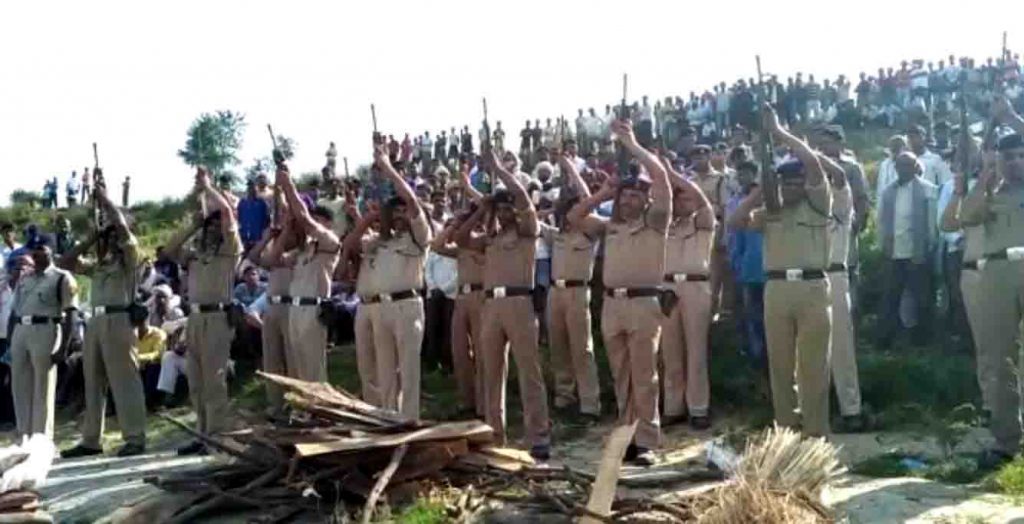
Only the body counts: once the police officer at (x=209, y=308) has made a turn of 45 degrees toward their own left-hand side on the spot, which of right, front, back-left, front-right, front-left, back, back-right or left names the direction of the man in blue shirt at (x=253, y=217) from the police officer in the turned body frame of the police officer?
back

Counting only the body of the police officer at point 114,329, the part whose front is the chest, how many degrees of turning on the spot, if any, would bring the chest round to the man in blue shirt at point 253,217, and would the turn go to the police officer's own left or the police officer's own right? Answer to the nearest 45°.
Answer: approximately 180°

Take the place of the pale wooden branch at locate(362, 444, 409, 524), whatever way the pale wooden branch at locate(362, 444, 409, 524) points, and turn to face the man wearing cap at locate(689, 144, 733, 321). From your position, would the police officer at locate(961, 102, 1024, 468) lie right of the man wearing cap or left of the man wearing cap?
right

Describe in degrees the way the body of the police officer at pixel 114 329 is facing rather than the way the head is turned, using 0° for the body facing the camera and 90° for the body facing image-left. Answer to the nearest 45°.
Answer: approximately 45°

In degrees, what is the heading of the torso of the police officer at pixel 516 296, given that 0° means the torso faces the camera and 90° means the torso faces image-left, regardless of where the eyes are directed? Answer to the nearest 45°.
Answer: approximately 45°

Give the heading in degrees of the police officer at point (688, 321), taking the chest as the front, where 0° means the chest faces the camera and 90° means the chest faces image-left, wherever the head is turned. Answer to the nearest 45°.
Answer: approximately 45°

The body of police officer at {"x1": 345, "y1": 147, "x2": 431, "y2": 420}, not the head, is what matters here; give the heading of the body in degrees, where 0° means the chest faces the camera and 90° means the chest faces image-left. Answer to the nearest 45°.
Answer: approximately 0°
